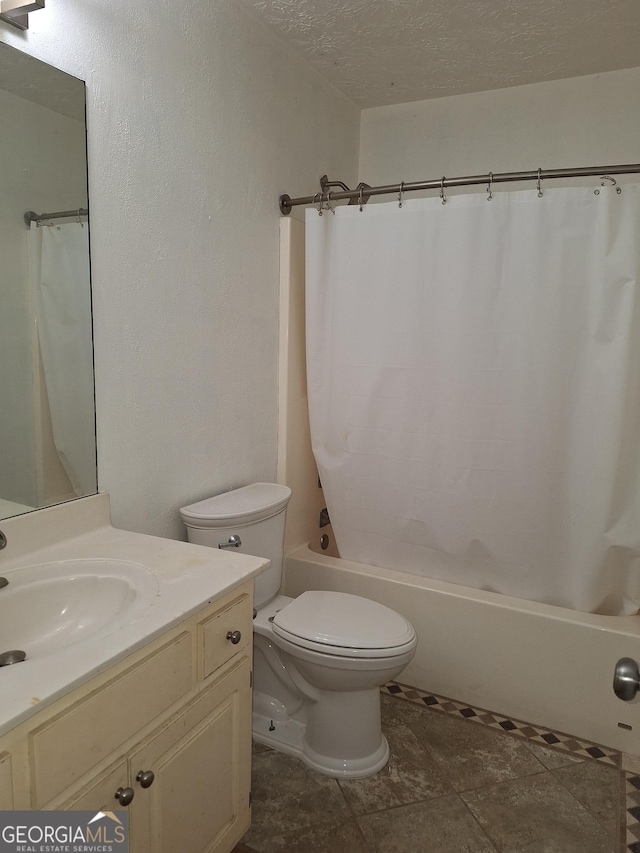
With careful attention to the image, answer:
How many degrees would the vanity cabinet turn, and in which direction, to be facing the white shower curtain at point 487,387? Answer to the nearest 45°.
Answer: approximately 90° to its left

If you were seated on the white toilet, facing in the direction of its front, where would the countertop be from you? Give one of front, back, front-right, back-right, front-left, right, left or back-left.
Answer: right

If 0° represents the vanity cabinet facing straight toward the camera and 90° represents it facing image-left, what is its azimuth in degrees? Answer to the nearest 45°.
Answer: approximately 315°

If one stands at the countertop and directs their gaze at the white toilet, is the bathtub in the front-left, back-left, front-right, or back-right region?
front-right

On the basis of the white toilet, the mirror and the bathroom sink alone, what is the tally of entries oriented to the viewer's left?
0

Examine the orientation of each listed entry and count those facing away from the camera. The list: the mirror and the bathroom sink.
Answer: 0

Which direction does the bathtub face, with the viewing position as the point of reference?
facing the viewer and to the left of the viewer

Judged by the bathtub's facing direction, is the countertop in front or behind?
in front

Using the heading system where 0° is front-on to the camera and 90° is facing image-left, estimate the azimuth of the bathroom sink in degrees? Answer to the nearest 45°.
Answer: approximately 315°

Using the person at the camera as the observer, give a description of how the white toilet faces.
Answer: facing the viewer and to the right of the viewer

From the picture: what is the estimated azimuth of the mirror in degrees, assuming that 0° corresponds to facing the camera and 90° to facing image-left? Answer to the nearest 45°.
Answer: approximately 315°

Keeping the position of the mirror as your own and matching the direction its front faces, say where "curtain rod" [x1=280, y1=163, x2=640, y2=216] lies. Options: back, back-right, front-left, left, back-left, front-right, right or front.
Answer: front-left
